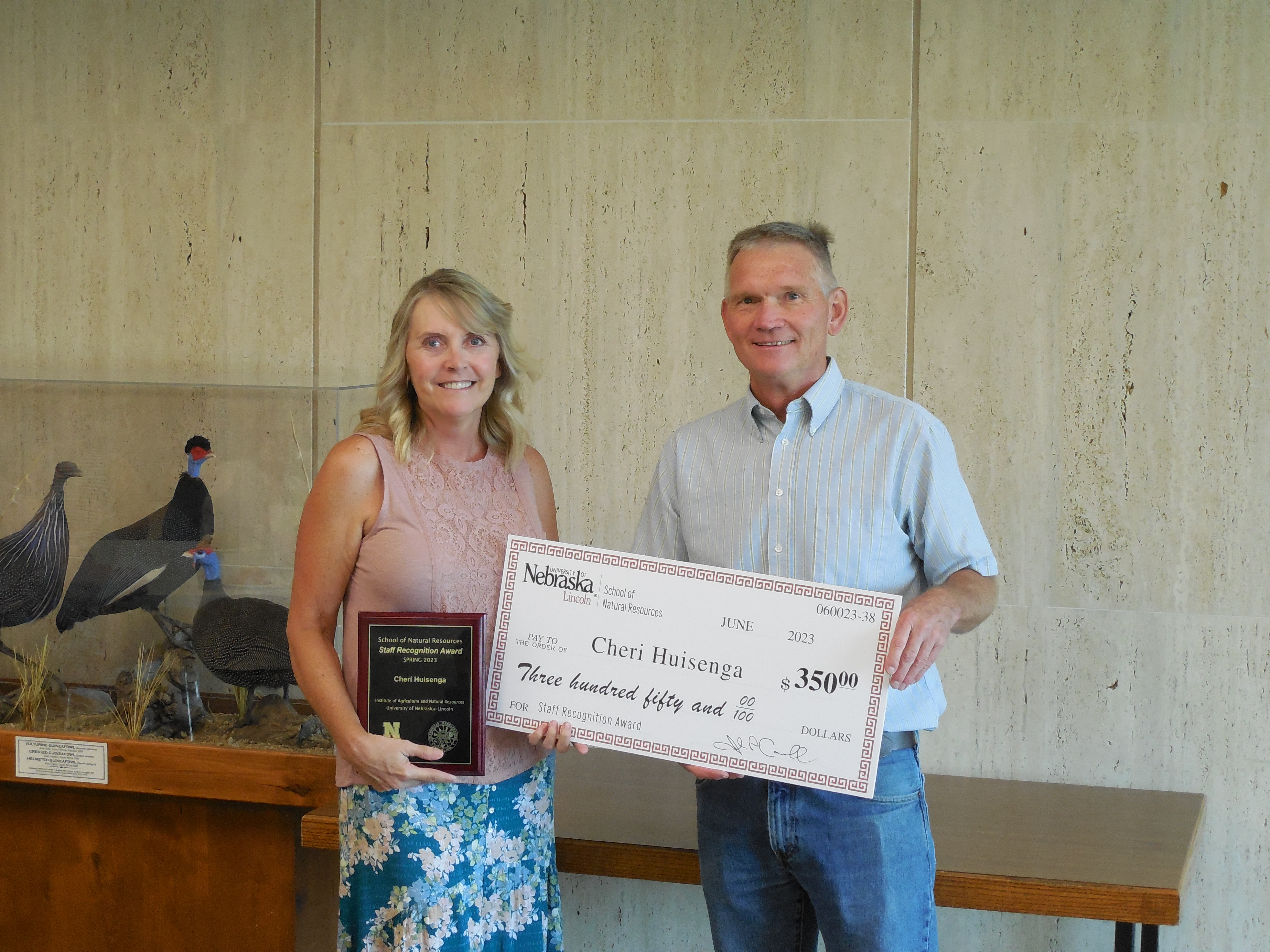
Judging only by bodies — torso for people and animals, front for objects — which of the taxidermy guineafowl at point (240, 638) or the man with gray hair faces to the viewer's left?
the taxidermy guineafowl

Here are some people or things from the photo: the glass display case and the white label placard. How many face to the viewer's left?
0

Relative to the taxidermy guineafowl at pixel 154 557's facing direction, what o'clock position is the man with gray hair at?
The man with gray hair is roughly at 2 o'clock from the taxidermy guineafowl.

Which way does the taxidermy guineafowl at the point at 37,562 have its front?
to the viewer's right

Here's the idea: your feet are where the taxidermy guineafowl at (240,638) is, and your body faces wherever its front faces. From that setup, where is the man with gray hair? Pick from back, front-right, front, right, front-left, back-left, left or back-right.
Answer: back-left

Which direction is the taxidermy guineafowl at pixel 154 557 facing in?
to the viewer's right

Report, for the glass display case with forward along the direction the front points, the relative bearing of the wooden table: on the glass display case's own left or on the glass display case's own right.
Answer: on the glass display case's own left

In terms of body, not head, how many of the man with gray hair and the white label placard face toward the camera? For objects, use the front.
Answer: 2

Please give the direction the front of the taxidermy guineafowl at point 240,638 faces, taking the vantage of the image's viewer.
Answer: facing to the left of the viewer

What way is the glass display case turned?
toward the camera
